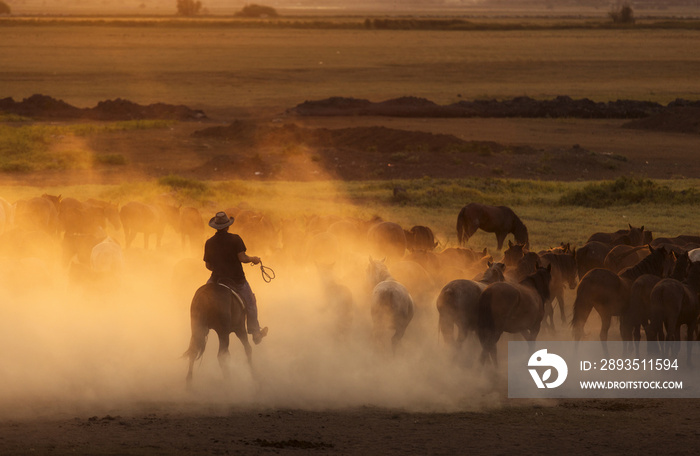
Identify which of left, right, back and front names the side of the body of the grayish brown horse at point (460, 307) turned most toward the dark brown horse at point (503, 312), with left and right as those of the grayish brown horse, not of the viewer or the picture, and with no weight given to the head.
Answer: right

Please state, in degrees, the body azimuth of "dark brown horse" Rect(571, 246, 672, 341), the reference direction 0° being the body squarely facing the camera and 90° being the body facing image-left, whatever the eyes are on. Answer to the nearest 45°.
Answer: approximately 225°

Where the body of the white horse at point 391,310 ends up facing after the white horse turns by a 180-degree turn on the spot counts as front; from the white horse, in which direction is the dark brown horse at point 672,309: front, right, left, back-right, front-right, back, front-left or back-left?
front-left

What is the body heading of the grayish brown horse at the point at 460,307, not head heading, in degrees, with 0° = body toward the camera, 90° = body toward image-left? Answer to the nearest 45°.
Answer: approximately 225°

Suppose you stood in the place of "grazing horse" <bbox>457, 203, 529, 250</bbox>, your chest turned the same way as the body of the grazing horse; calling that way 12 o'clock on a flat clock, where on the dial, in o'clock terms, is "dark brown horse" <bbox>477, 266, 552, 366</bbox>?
The dark brown horse is roughly at 3 o'clock from the grazing horse.

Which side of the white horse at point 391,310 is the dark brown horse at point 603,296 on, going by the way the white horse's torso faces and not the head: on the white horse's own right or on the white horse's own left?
on the white horse's own right

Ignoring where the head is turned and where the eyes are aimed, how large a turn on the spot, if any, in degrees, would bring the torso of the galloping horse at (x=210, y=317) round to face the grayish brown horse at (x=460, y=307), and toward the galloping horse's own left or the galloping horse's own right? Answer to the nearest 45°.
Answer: approximately 45° to the galloping horse's own right

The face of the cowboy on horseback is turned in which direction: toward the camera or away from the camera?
away from the camera

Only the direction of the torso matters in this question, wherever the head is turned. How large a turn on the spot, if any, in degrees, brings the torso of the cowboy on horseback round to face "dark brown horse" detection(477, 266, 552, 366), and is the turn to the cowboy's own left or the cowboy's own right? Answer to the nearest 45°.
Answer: approximately 45° to the cowboy's own right

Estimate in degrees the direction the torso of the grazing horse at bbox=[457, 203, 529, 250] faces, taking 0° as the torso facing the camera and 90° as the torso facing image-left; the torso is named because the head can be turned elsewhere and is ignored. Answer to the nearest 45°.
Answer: approximately 270°

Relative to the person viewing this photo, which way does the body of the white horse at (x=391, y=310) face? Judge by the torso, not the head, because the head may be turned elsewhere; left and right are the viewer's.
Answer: facing away from the viewer and to the left of the viewer
